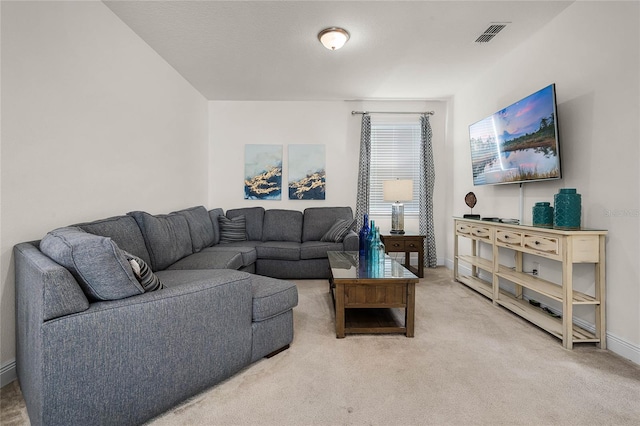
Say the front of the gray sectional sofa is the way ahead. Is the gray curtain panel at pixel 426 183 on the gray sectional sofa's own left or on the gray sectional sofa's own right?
on the gray sectional sofa's own left

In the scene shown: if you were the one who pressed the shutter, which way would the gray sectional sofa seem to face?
facing the viewer and to the right of the viewer

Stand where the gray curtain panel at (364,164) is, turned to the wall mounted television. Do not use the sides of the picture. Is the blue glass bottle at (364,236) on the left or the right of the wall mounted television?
right

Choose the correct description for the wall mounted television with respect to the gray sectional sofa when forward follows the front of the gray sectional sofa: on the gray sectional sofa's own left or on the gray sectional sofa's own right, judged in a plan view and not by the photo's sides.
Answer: on the gray sectional sofa's own left

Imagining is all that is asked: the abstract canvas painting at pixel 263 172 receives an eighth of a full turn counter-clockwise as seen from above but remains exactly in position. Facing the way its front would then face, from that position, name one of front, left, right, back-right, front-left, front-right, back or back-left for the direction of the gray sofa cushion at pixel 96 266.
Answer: front-right

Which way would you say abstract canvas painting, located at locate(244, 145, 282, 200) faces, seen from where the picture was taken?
facing the viewer

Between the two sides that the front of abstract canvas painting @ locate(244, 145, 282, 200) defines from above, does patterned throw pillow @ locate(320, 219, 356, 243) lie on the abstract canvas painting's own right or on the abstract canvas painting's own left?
on the abstract canvas painting's own left

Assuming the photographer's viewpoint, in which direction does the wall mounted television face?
facing the viewer and to the left of the viewer

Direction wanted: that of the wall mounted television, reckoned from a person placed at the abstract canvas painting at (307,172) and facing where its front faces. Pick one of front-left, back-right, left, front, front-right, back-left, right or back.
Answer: front-left

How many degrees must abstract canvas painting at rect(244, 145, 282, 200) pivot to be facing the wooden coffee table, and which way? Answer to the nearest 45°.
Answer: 0° — it already faces it

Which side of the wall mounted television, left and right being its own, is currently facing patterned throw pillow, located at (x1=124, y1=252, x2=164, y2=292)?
front

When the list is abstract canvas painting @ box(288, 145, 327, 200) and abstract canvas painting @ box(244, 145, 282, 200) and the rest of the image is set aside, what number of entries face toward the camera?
2

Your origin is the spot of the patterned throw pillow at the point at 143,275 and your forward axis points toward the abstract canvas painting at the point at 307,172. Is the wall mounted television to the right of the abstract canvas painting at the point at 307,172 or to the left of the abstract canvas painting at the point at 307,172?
right

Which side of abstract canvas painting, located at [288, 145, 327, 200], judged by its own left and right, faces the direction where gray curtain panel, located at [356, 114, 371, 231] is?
left
